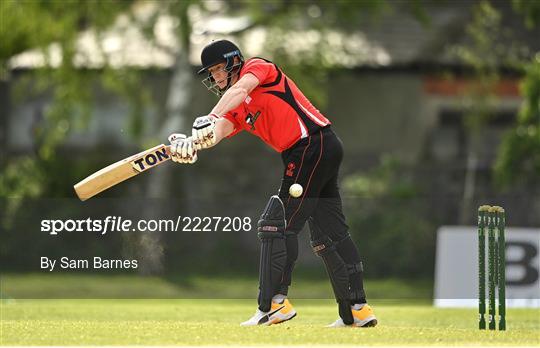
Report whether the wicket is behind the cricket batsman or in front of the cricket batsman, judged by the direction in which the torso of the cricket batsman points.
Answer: behind

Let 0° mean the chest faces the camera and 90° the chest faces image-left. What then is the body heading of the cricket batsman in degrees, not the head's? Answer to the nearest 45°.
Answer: approximately 90°
